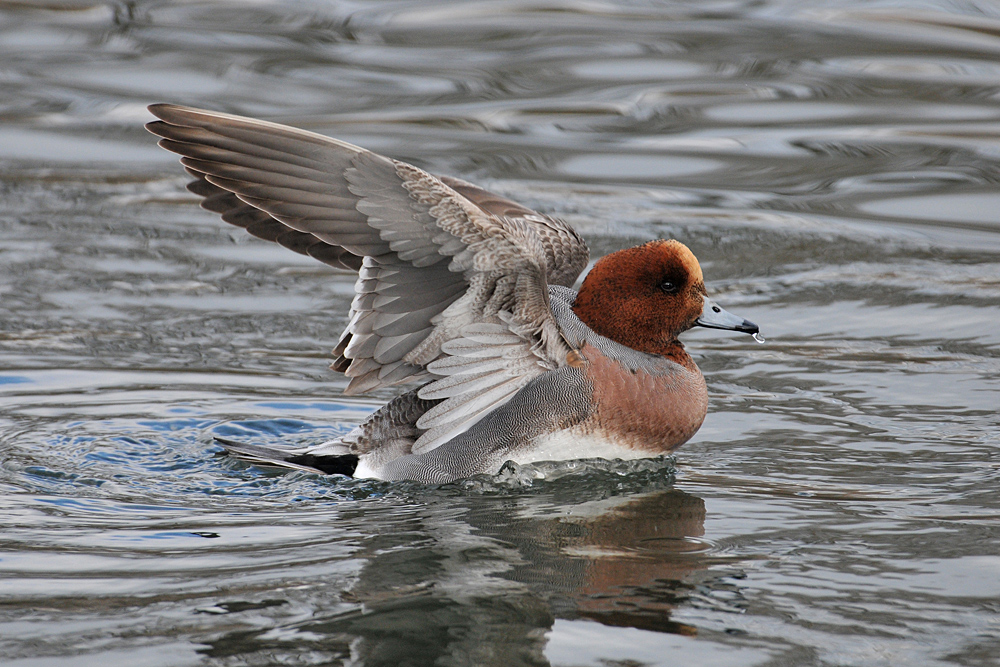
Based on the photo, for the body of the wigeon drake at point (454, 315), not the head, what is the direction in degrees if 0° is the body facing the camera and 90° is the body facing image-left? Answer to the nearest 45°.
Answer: approximately 270°
